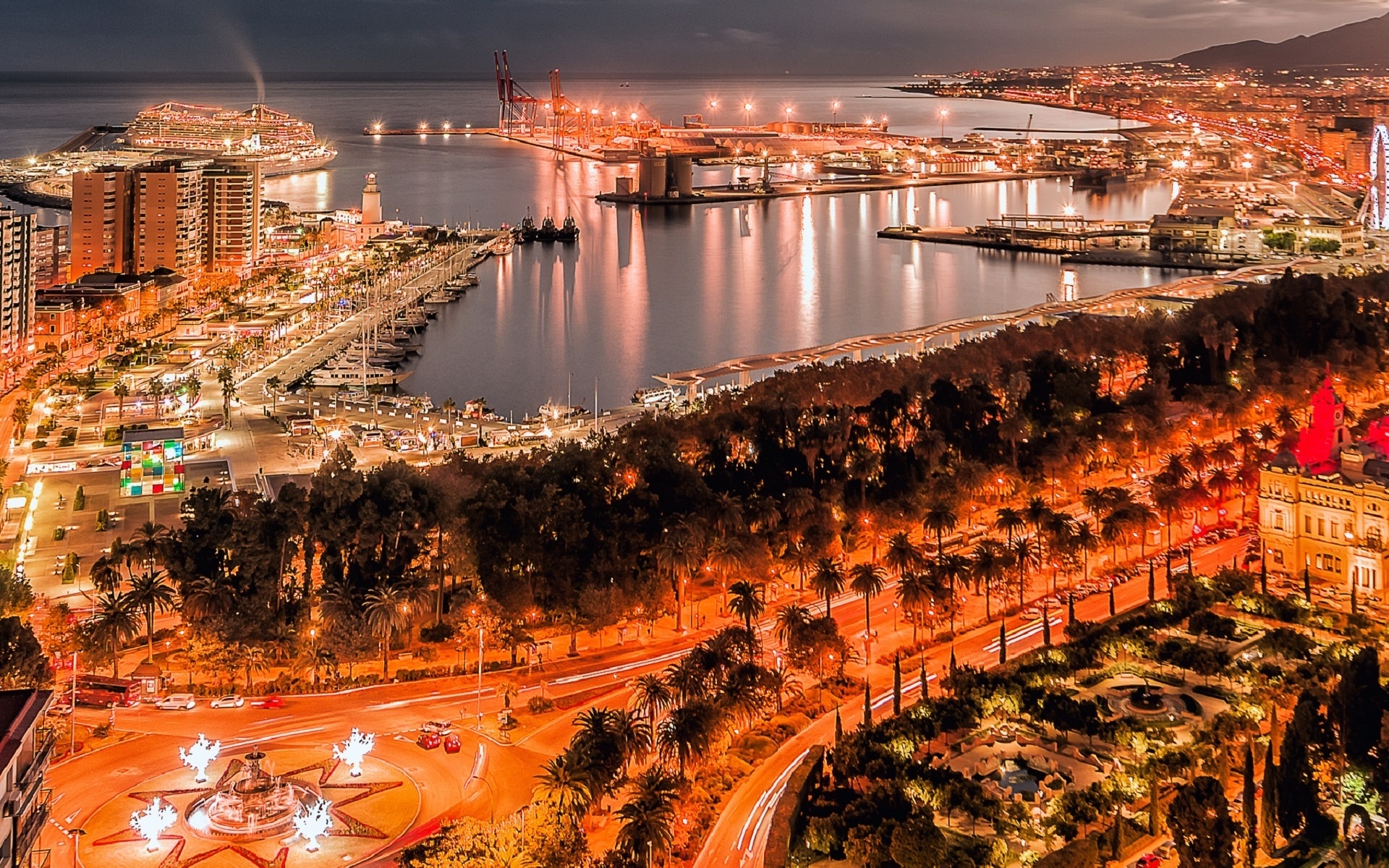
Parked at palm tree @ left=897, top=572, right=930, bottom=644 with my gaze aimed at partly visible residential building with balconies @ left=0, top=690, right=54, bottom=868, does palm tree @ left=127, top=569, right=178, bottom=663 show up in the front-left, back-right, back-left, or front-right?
front-right

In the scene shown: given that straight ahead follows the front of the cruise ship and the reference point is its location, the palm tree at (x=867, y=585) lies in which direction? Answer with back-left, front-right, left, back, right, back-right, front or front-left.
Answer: front-right

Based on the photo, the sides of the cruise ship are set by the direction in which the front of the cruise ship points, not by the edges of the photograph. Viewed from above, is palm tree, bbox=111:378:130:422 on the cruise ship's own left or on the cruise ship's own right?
on the cruise ship's own right

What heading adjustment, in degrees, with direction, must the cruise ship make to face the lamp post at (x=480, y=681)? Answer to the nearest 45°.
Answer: approximately 45° to its right

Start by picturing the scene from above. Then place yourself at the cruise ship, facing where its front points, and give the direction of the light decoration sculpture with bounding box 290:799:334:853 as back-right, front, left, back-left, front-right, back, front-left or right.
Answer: front-right

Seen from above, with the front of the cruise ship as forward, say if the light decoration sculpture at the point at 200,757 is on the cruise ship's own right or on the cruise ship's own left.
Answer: on the cruise ship's own right

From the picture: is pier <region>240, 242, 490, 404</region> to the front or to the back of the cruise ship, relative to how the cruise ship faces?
to the front

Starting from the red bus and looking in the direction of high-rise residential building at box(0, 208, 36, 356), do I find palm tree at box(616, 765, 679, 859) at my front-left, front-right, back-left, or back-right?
back-right

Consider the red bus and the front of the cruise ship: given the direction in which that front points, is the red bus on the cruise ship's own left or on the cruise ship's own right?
on the cruise ship's own right

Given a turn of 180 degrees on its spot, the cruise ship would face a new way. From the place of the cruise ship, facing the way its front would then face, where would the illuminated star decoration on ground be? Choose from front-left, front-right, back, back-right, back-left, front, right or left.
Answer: back-left
